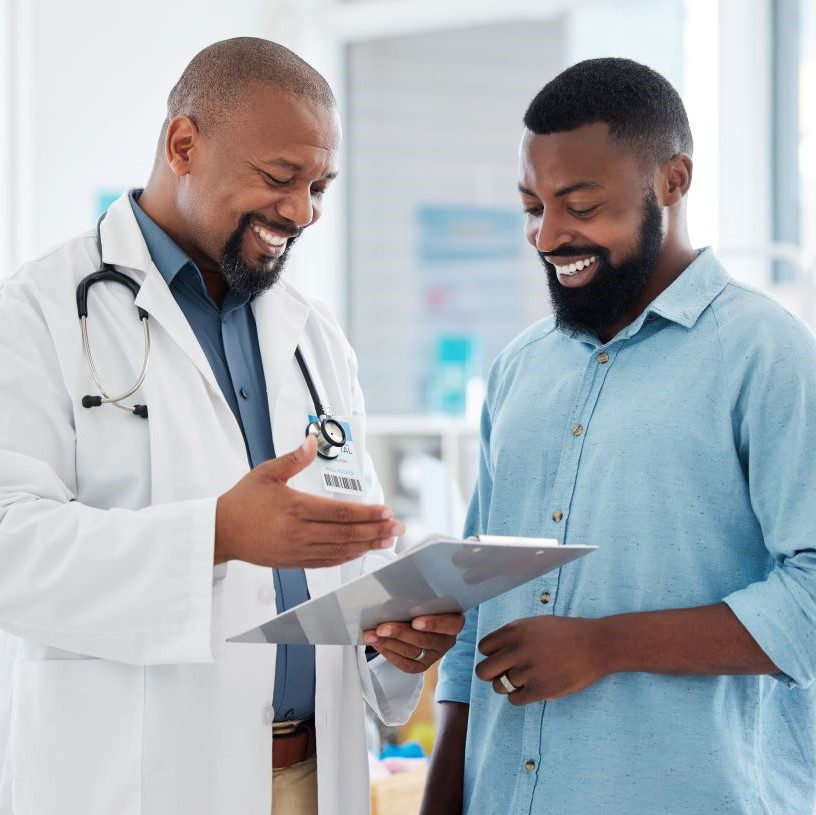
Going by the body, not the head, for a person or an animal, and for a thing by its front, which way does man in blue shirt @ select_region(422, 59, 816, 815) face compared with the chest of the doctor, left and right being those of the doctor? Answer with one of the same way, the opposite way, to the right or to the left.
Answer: to the right

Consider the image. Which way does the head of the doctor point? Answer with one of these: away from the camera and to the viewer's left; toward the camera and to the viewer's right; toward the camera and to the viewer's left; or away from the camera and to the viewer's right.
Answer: toward the camera and to the viewer's right

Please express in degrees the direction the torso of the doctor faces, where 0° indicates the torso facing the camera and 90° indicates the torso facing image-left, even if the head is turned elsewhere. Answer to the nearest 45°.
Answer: approximately 315°
